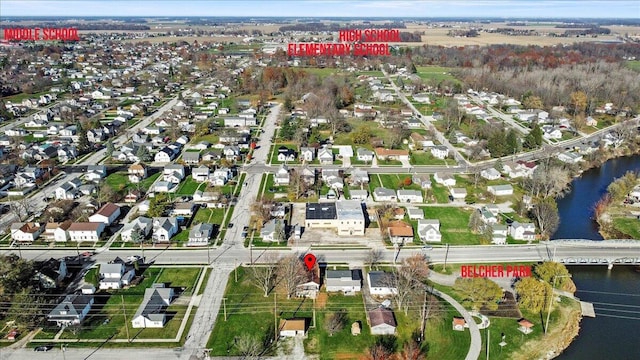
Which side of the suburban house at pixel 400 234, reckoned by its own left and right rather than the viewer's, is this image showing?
front

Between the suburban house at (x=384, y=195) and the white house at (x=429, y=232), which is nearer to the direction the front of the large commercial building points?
the white house

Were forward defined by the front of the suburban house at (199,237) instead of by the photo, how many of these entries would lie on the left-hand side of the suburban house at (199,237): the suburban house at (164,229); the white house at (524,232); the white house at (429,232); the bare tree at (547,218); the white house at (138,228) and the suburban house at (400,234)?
4

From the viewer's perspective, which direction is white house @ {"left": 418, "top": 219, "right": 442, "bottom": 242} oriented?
toward the camera

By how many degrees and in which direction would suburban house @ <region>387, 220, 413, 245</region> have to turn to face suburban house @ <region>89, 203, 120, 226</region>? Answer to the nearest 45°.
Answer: approximately 90° to its right

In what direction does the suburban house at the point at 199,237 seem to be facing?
toward the camera

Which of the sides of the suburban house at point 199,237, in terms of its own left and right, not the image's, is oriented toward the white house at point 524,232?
left

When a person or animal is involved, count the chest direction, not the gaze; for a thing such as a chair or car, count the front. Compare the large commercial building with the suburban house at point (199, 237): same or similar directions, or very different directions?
same or similar directions
